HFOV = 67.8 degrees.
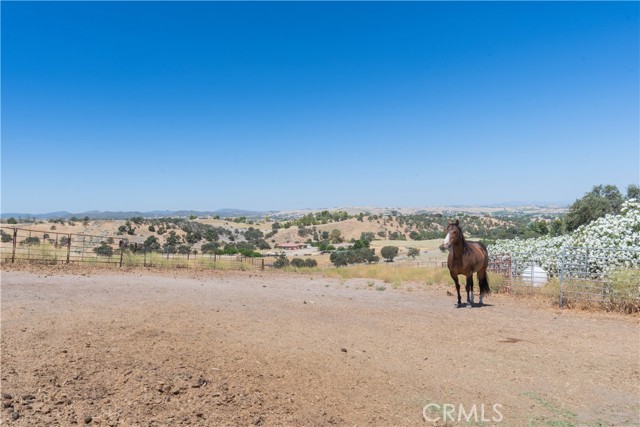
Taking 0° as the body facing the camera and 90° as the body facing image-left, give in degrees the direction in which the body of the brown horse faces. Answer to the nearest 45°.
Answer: approximately 45°

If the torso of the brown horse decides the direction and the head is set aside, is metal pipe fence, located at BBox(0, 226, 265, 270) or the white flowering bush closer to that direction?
the metal pipe fence

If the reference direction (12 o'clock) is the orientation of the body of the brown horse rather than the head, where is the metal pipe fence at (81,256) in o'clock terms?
The metal pipe fence is roughly at 2 o'clock from the brown horse.

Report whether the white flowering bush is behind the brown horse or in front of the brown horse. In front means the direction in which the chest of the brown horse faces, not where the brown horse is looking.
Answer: behind

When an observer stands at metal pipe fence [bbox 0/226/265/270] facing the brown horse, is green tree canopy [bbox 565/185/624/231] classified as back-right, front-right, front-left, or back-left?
front-left

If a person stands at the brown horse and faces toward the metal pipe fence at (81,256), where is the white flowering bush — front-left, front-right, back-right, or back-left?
back-right

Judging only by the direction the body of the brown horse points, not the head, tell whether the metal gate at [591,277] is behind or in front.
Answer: behind

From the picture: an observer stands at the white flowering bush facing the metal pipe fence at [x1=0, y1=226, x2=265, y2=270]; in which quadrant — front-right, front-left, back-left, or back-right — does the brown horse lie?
front-left

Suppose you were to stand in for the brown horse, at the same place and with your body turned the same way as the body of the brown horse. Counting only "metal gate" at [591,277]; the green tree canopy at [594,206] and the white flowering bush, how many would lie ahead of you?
0
